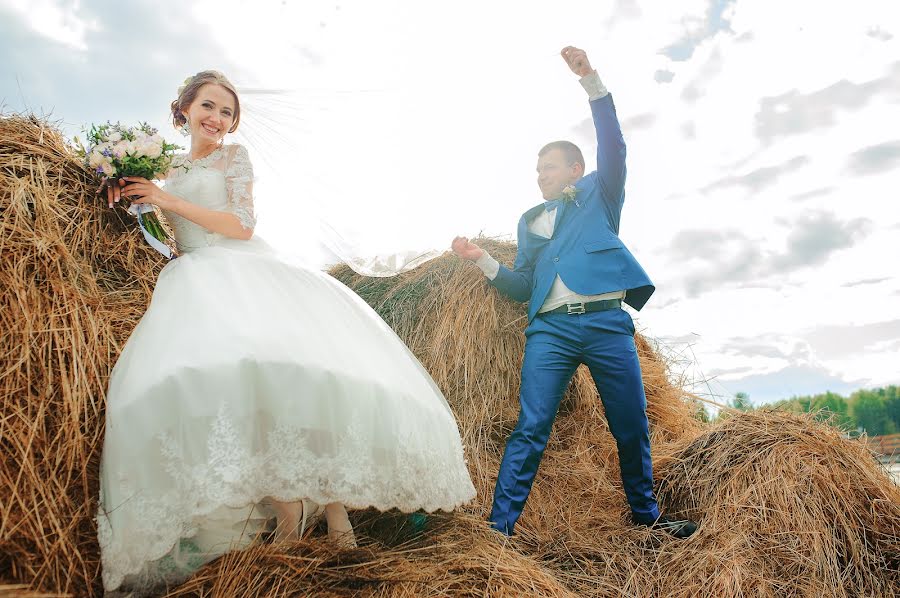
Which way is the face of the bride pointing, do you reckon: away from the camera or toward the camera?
toward the camera

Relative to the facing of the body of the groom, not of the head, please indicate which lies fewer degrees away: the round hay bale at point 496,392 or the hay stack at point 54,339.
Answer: the hay stack

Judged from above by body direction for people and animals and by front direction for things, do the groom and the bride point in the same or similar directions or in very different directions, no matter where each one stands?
same or similar directions

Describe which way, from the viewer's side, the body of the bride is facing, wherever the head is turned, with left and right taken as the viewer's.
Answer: facing the viewer and to the left of the viewer

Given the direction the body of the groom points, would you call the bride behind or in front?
in front

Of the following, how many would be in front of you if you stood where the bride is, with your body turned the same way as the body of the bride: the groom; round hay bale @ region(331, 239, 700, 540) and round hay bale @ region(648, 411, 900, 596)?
0

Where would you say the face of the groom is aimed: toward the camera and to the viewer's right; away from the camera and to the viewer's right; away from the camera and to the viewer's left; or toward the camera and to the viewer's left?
toward the camera and to the viewer's left

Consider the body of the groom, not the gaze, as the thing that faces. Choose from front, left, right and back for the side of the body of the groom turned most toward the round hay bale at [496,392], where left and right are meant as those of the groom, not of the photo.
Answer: right

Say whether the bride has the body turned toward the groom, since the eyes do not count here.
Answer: no

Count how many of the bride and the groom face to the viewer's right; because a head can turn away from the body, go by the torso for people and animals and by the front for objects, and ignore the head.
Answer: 0

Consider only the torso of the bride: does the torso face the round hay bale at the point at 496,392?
no
